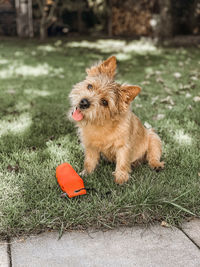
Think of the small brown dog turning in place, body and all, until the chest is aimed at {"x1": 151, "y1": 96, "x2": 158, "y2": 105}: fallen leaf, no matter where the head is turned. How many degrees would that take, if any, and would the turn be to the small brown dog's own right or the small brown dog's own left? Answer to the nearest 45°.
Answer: approximately 135° to the small brown dog's own right

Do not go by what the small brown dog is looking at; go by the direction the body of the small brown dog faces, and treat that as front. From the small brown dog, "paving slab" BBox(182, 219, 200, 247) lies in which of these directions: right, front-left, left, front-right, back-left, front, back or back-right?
left

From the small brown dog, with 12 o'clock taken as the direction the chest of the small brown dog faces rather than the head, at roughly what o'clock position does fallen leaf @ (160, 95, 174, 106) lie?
The fallen leaf is roughly at 5 o'clock from the small brown dog.

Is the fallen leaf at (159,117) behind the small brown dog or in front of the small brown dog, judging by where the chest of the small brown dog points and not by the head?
behind

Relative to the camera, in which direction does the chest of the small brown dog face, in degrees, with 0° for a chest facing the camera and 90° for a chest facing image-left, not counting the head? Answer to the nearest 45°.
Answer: approximately 45°

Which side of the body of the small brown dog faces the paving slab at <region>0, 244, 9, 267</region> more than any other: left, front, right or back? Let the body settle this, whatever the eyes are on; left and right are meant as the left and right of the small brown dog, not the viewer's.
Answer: front
